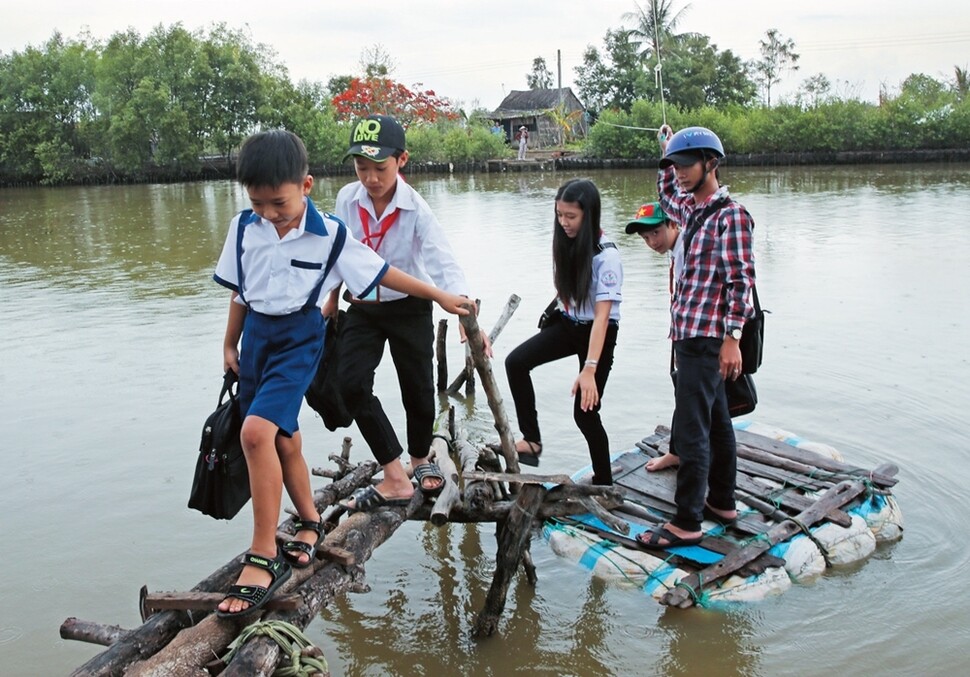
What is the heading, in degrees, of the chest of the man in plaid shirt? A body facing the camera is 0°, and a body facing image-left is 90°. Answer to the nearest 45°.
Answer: approximately 45°

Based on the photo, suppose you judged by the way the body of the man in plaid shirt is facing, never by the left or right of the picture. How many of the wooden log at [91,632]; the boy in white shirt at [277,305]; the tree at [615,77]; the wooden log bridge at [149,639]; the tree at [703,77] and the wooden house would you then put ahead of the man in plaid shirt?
3

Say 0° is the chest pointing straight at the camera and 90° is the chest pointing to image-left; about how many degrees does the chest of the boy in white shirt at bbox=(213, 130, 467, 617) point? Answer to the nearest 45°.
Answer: approximately 45°

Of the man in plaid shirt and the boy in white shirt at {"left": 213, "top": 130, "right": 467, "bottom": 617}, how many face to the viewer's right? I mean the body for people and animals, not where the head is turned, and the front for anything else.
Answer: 0

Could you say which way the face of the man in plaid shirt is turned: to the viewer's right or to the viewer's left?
to the viewer's left

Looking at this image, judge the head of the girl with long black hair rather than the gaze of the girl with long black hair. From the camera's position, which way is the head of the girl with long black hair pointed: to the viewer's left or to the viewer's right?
to the viewer's left
